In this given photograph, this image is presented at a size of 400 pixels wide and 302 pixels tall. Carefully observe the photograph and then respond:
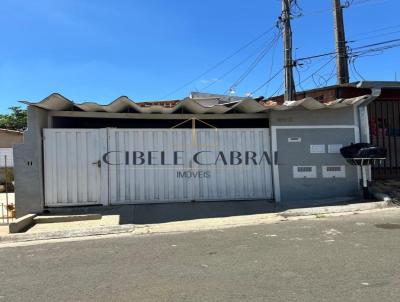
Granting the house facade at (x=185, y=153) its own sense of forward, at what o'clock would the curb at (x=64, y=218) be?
The curb is roughly at 2 o'clock from the house facade.

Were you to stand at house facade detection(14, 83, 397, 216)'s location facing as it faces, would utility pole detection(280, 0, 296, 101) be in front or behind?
behind

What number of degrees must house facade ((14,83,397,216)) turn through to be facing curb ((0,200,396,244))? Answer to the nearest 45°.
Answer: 0° — it already faces it

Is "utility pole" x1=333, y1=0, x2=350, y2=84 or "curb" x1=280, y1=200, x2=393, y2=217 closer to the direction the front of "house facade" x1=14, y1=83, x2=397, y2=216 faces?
the curb

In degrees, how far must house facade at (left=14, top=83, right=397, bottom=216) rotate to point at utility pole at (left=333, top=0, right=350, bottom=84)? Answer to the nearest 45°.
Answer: approximately 135° to its left

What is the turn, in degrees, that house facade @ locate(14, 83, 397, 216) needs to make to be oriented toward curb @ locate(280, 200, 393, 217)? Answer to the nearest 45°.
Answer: approximately 90° to its left

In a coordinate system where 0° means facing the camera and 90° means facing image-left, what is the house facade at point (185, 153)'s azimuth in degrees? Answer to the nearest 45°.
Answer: approximately 0°

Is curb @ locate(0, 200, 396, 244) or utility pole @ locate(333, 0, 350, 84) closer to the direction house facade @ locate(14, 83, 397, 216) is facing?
the curb
